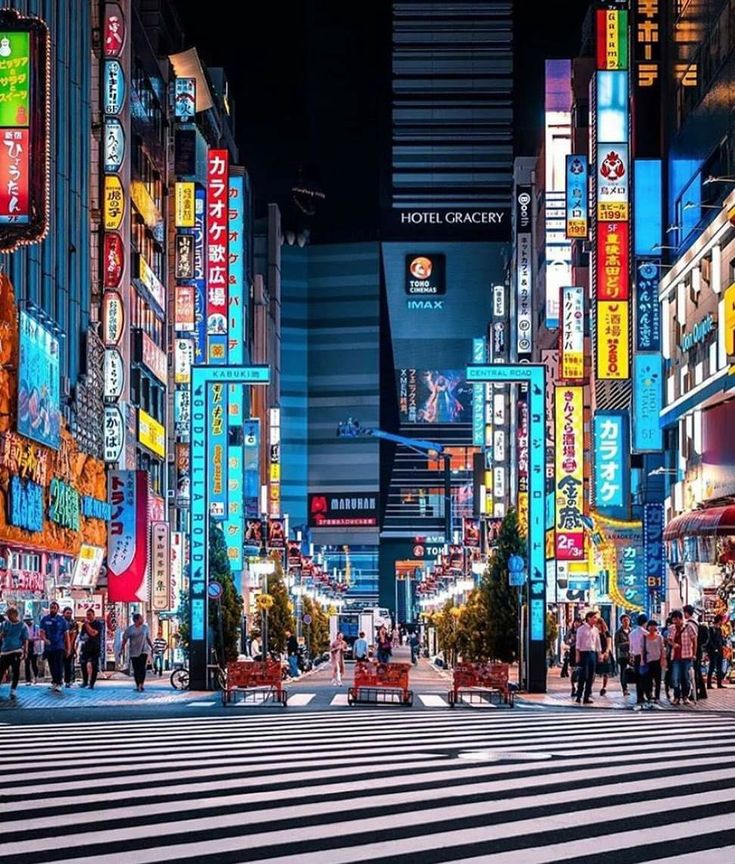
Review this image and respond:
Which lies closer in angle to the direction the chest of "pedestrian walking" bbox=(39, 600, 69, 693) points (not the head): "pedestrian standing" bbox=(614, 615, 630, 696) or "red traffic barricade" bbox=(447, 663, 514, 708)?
the red traffic barricade

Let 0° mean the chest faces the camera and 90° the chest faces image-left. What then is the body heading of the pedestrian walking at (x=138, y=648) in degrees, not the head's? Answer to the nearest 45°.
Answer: approximately 0°

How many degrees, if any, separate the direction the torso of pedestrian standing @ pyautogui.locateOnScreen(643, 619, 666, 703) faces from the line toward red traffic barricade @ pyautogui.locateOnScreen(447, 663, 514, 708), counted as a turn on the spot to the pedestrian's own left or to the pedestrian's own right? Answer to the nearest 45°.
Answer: approximately 90° to the pedestrian's own right

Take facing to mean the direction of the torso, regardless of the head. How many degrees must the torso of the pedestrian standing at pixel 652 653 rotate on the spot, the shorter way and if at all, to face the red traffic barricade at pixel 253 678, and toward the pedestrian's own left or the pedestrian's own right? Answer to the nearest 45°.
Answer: approximately 90° to the pedestrian's own right

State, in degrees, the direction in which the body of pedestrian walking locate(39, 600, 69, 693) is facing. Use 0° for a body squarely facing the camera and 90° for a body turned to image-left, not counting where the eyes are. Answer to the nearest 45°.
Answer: approximately 0°

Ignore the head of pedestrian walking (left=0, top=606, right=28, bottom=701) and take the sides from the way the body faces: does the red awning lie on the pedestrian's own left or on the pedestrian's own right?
on the pedestrian's own left

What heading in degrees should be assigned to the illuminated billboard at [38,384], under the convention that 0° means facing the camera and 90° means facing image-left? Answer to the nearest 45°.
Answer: approximately 315°

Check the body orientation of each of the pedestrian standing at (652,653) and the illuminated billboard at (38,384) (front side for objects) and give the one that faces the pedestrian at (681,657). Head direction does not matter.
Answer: the illuminated billboard

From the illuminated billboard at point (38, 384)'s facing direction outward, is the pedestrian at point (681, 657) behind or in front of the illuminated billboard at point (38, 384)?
in front

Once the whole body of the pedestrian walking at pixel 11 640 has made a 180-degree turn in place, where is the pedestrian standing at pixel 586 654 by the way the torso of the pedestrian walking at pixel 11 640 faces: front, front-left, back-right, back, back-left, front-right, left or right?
right

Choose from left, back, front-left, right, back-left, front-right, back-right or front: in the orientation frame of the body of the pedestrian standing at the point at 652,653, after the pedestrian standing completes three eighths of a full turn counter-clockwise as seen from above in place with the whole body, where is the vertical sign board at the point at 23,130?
back

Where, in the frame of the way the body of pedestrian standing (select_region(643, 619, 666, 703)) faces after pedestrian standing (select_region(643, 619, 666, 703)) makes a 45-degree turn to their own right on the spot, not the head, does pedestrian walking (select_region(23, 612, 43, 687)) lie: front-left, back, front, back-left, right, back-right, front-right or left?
right

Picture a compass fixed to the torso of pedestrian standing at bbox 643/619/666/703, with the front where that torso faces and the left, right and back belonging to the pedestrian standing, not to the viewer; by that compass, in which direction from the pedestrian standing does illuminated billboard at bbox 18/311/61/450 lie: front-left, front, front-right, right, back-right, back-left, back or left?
back-right
